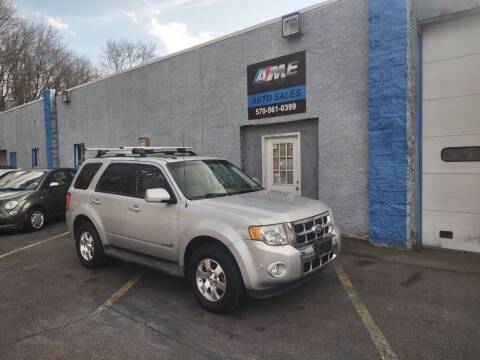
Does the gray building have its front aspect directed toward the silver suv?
yes

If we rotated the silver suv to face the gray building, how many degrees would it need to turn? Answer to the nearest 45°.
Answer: approximately 90° to its left

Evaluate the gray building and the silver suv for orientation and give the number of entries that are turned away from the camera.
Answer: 0

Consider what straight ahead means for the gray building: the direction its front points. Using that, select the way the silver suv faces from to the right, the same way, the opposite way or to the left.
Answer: to the left

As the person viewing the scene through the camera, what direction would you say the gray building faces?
facing the viewer and to the left of the viewer

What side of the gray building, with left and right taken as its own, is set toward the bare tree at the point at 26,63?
right

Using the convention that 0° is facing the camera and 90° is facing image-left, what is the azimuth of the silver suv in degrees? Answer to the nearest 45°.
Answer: approximately 315°
